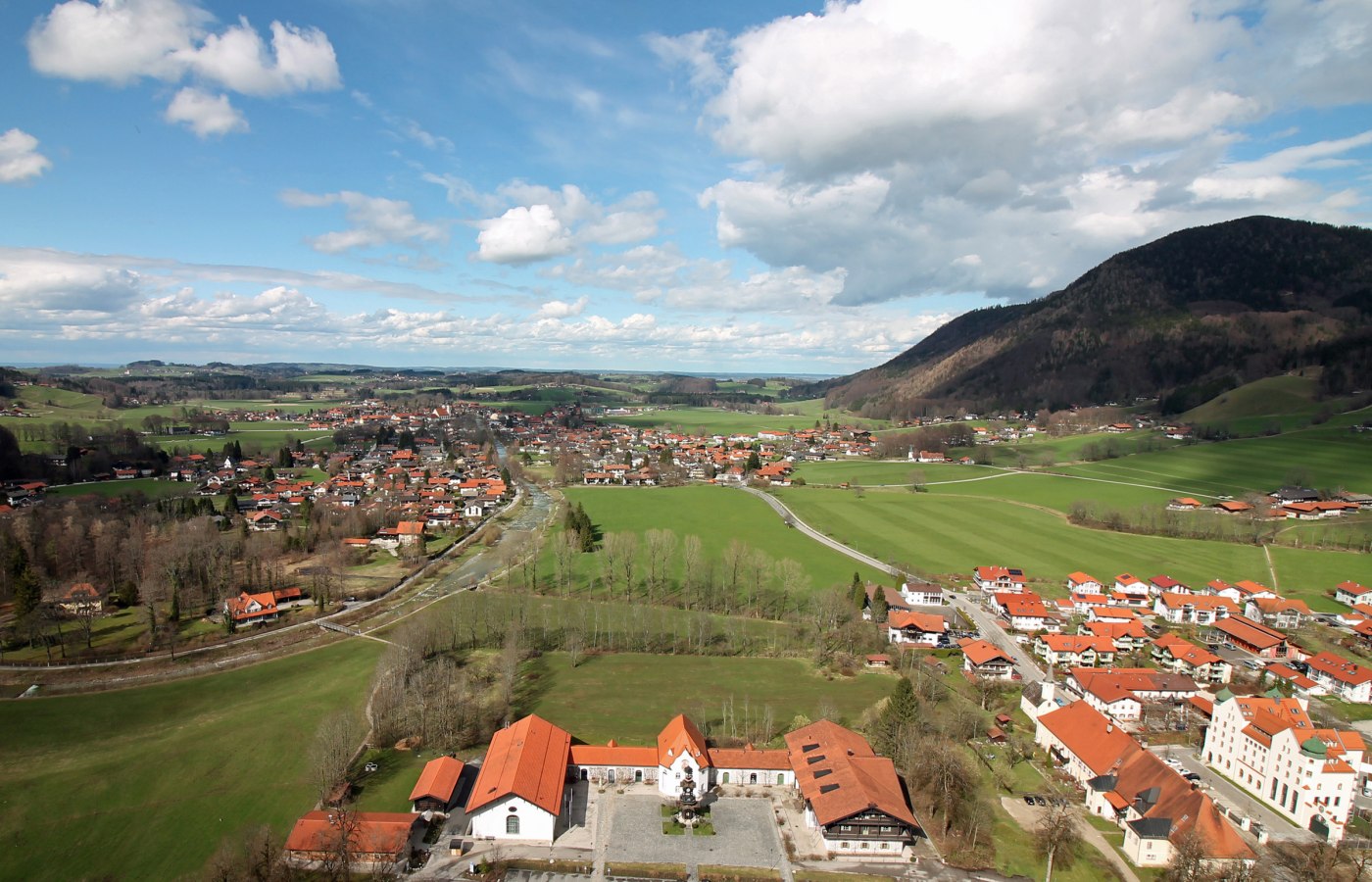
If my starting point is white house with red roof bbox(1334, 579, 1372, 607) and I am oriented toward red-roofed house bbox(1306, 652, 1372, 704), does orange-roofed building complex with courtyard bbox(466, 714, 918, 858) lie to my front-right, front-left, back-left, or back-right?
front-right

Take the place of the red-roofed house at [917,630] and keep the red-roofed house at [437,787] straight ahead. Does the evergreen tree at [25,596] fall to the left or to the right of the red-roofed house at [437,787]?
right

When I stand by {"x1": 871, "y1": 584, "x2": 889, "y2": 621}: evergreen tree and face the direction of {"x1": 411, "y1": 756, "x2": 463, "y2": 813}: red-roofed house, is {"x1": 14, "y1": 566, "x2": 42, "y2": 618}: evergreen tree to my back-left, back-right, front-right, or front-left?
front-right

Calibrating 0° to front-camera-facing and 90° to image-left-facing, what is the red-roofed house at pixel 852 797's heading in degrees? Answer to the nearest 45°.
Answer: approximately 0°

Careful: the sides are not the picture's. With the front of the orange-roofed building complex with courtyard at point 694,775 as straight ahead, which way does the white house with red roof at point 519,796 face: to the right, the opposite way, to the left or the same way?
the same way

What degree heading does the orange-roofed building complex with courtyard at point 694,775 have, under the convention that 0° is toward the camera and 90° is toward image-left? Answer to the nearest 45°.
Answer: approximately 0°

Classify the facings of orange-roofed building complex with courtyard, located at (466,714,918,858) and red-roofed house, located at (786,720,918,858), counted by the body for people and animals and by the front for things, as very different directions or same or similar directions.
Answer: same or similar directions

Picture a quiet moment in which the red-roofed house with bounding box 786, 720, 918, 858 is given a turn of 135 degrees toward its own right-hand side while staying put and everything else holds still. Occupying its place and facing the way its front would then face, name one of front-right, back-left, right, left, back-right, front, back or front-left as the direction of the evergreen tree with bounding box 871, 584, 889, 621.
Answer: front-right

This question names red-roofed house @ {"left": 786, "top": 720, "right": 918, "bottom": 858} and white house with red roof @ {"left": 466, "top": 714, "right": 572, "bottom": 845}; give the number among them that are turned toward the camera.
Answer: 2

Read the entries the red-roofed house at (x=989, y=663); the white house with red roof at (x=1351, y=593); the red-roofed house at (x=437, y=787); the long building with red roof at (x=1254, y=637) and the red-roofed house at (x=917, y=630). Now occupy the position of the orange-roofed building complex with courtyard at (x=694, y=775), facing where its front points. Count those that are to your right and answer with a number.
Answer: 1

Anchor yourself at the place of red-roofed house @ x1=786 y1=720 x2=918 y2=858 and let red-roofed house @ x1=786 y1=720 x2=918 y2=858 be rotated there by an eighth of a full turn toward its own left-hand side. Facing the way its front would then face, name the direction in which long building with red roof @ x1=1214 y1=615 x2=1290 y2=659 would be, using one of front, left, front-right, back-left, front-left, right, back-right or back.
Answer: left

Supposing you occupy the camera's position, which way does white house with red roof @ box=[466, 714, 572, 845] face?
facing the viewer

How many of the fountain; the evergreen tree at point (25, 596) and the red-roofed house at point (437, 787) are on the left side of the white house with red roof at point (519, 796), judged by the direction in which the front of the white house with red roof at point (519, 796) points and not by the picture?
1

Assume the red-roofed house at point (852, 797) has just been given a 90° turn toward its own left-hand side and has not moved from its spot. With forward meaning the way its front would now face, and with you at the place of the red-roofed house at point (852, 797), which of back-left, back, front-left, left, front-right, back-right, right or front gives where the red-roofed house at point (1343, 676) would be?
front-left

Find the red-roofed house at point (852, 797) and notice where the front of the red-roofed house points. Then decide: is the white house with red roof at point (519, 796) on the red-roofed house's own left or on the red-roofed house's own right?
on the red-roofed house's own right

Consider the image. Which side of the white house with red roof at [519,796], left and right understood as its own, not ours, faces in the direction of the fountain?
left
